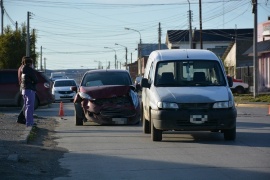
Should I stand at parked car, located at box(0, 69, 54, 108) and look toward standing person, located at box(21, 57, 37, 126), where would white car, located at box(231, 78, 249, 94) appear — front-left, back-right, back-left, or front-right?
back-left

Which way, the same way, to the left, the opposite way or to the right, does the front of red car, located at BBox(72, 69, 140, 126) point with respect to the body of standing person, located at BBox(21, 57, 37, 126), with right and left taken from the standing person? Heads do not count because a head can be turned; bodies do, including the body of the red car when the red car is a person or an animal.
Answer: to the right

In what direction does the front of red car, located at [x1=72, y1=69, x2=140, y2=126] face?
toward the camera

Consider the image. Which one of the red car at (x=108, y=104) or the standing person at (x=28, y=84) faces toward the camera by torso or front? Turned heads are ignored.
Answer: the red car

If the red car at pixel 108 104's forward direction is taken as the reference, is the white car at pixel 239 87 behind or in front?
behind

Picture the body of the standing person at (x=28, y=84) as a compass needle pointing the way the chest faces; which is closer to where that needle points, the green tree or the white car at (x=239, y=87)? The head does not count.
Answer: the white car

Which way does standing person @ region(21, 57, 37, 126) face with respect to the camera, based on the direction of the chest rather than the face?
to the viewer's right

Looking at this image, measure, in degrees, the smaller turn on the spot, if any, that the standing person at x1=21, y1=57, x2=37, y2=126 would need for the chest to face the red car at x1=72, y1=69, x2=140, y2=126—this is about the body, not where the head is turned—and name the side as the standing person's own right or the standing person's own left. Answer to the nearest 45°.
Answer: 0° — they already face it

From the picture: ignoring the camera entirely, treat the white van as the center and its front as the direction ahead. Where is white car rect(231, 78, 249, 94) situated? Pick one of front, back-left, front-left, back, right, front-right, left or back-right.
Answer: back

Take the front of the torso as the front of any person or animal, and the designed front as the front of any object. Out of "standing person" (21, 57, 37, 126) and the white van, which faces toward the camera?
the white van

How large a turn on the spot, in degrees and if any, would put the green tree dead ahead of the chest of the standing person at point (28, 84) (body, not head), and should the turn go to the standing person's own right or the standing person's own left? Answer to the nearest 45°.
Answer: approximately 90° to the standing person's own left

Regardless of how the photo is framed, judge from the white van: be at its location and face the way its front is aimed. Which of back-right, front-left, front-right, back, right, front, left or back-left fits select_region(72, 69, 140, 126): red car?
back-right

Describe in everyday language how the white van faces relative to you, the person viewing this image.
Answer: facing the viewer

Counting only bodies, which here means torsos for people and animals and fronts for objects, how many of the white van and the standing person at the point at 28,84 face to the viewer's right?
1
